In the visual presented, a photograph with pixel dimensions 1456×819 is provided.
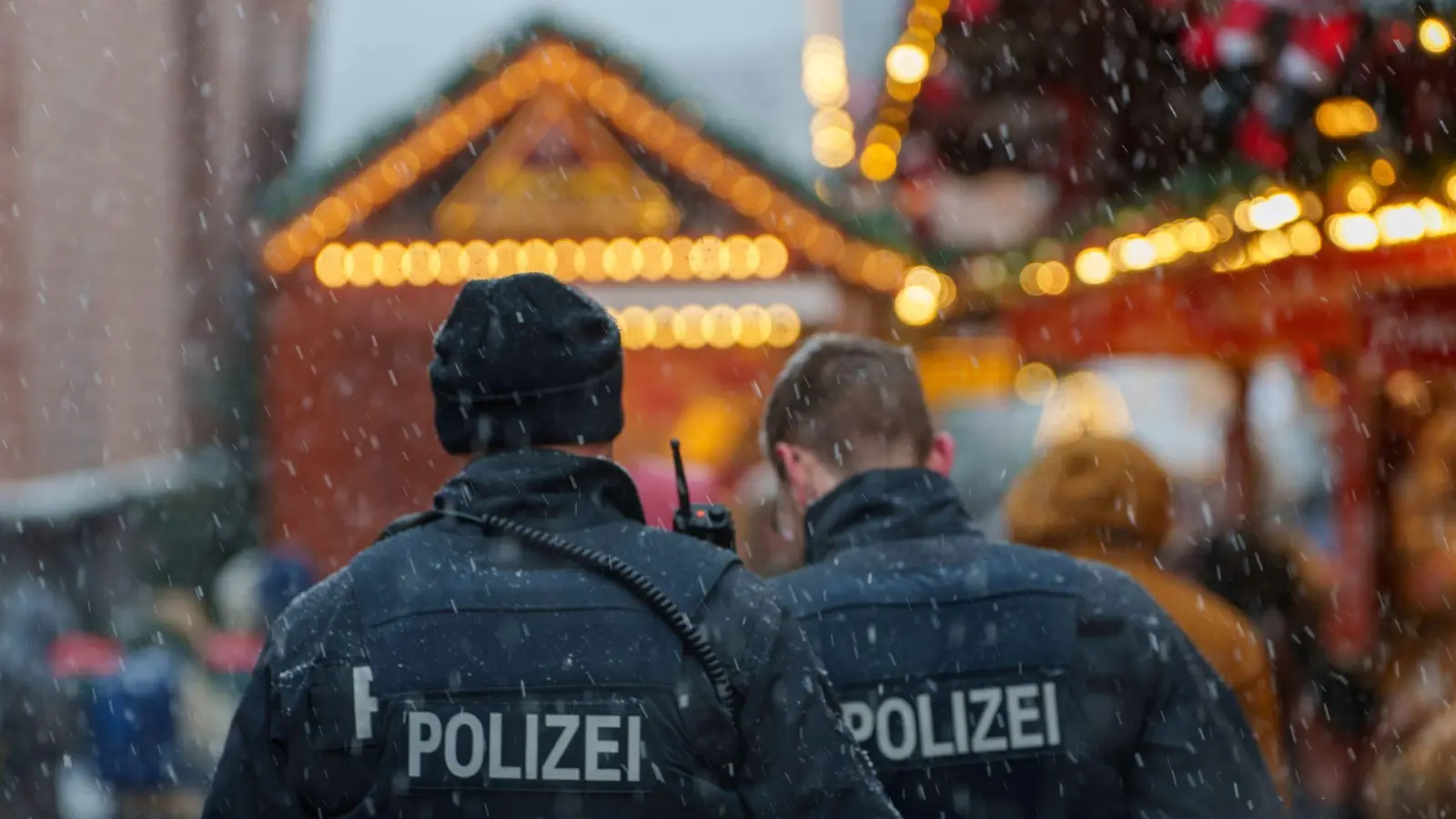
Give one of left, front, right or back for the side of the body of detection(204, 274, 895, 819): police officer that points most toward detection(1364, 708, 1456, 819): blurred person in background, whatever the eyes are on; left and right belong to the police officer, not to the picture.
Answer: right

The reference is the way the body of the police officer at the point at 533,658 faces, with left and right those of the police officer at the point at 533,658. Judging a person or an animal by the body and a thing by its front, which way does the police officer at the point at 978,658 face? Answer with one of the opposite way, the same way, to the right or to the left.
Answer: the same way

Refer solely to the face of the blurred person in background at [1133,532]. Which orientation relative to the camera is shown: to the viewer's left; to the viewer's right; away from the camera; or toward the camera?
away from the camera

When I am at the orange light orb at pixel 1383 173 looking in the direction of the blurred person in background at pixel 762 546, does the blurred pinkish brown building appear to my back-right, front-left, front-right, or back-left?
front-right

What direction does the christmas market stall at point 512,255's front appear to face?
toward the camera

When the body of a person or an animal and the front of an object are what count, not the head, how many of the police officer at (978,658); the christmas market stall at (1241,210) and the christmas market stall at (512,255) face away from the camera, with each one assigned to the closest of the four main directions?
1

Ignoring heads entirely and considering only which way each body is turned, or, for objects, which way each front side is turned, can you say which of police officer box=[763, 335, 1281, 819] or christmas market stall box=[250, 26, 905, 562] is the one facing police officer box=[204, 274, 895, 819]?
the christmas market stall

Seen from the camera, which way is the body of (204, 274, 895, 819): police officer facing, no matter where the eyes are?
away from the camera

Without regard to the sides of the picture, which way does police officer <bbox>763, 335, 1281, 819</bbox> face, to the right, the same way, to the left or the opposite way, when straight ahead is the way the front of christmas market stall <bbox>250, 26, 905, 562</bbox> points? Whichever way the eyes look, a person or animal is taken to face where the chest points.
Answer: the opposite way

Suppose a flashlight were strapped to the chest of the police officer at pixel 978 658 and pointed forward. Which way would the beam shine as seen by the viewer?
away from the camera

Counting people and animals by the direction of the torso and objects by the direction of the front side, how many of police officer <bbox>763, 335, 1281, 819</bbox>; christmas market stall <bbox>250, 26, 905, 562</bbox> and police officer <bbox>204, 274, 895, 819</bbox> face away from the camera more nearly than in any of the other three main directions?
2

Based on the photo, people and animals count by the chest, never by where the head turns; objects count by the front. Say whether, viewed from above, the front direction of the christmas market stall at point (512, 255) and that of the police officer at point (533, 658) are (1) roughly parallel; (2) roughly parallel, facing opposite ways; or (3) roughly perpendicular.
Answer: roughly parallel, facing opposite ways

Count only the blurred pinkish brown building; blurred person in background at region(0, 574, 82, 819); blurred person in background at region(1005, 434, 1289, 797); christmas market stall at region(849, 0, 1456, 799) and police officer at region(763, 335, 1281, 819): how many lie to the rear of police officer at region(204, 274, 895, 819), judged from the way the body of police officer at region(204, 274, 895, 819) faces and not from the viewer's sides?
0

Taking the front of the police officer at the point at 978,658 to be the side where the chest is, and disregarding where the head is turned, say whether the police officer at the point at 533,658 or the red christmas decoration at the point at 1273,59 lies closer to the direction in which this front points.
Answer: the red christmas decoration

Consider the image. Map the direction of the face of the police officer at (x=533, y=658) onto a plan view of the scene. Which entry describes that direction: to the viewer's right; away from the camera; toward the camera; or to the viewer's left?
away from the camera

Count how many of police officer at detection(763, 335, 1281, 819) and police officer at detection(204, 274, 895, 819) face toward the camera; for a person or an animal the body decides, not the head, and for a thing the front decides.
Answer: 0
